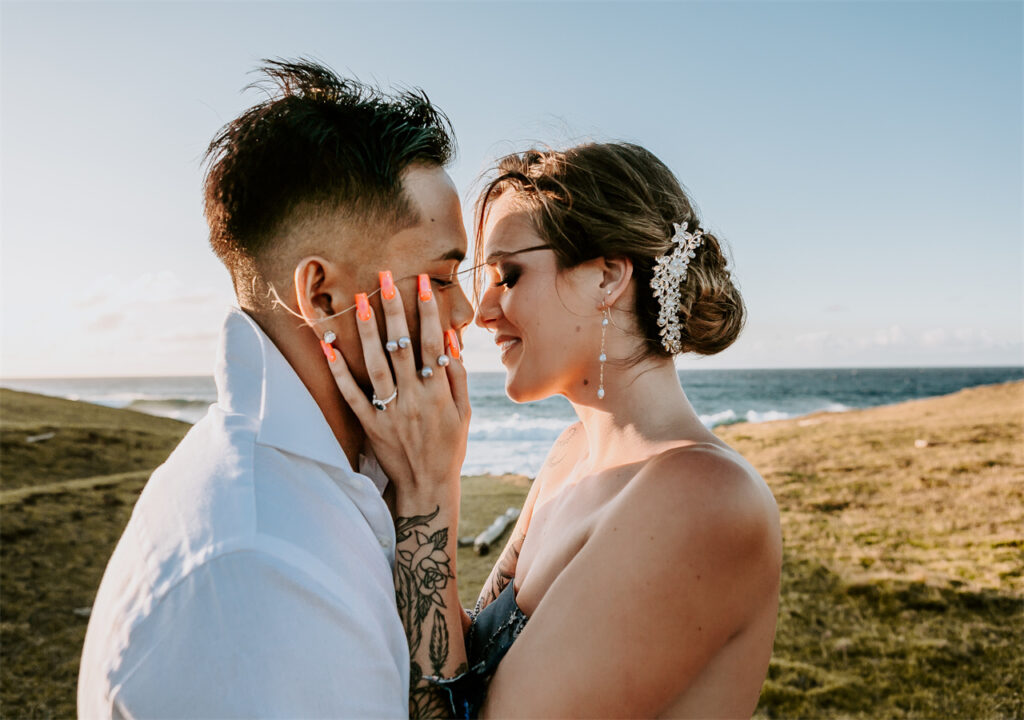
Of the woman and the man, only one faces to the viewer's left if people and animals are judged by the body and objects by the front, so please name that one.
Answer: the woman

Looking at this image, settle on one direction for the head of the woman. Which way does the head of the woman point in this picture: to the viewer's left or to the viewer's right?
to the viewer's left

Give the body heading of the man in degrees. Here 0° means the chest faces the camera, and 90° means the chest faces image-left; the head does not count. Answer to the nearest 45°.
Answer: approximately 270°

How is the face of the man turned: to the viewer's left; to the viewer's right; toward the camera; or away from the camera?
to the viewer's right

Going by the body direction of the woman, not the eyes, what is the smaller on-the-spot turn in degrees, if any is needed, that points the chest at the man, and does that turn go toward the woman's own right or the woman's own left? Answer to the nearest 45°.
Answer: approximately 45° to the woman's own left

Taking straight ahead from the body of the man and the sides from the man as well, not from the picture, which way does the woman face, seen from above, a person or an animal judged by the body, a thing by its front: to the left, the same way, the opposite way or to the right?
the opposite way

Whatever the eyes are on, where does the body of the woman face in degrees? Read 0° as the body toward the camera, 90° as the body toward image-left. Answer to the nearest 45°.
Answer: approximately 90°

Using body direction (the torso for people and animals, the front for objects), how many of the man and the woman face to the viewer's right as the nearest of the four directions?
1
